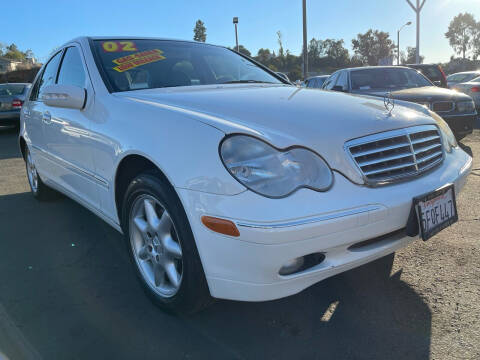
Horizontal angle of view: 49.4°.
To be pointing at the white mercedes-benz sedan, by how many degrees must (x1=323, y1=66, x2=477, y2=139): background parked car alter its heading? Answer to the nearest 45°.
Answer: approximately 45° to its right

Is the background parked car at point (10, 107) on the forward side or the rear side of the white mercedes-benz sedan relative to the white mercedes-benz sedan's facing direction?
on the rear side

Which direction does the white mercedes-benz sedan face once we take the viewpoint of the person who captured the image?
facing the viewer and to the right of the viewer

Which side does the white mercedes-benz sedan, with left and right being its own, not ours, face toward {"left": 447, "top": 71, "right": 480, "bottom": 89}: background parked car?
left

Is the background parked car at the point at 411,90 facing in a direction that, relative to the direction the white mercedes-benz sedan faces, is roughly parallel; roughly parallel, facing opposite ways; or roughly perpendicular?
roughly parallel

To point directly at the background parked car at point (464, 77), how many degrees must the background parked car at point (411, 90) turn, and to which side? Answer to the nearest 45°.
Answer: approximately 135° to its left

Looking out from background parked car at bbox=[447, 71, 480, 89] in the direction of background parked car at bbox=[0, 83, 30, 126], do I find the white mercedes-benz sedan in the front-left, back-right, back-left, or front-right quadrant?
front-left

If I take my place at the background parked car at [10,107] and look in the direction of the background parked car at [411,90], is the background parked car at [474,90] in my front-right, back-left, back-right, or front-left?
front-left

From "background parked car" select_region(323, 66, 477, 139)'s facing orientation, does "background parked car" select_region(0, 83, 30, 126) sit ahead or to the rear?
to the rear

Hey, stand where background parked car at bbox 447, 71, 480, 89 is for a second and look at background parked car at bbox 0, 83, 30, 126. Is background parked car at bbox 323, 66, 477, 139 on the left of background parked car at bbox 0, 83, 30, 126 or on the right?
left

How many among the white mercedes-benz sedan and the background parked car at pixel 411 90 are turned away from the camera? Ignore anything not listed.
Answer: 0

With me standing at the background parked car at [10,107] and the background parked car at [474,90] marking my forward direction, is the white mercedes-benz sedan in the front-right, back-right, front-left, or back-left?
front-right
